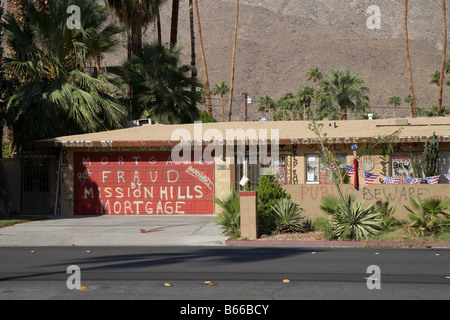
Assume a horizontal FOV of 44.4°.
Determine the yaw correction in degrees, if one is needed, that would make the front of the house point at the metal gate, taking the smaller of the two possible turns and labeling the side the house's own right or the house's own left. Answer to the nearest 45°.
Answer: approximately 90° to the house's own right

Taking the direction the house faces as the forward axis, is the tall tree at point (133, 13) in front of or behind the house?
behind

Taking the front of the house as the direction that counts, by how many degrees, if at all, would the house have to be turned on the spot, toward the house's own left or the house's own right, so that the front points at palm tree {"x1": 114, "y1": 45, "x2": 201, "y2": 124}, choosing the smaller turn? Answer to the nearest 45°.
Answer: approximately 180°

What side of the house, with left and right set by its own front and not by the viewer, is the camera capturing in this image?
front

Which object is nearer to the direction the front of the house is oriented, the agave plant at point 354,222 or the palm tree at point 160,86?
the agave plant

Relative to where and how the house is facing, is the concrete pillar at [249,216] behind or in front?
in front

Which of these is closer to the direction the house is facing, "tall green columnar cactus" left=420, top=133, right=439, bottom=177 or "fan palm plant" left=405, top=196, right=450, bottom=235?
the fan palm plant

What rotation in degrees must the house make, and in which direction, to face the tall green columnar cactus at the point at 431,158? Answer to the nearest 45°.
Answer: approximately 90° to its left

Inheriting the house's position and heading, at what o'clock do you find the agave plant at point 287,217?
The agave plant is roughly at 11 o'clock from the house.

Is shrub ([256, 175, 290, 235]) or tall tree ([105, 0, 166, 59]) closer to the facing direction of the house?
the shrub
